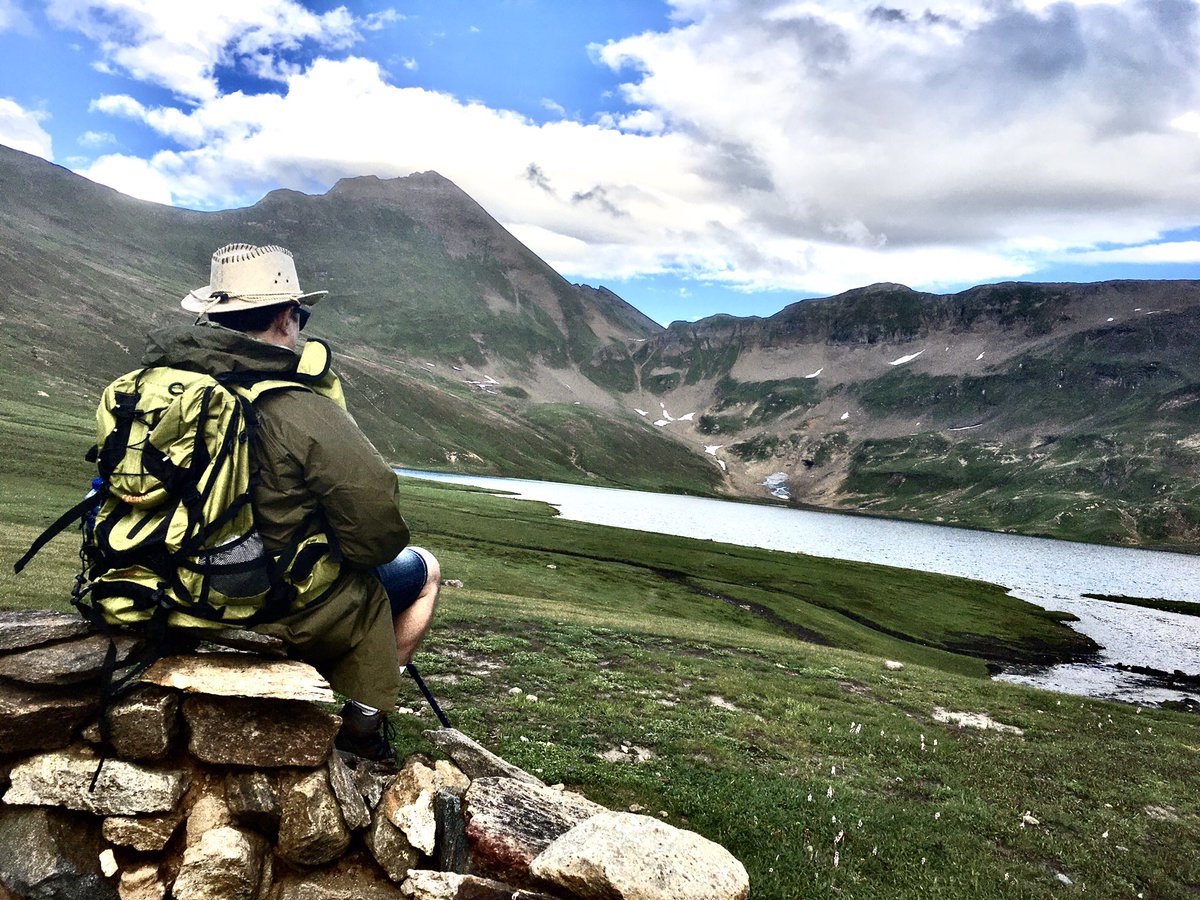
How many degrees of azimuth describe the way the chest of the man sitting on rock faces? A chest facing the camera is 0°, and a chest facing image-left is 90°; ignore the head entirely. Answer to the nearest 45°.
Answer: approximately 225°

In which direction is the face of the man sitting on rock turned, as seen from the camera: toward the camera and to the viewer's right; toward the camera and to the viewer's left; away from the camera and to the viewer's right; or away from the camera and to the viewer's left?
away from the camera and to the viewer's right

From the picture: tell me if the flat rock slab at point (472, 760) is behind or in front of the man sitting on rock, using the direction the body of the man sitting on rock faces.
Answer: in front

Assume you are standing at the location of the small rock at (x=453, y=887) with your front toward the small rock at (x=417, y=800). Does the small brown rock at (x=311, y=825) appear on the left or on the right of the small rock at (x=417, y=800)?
left
